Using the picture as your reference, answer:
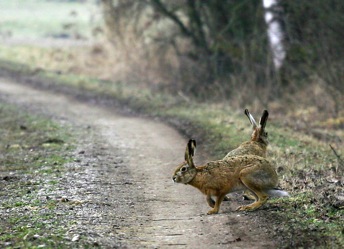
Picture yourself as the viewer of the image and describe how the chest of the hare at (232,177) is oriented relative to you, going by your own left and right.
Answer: facing to the left of the viewer

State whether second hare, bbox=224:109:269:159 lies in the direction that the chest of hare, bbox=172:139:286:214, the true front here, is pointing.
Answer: no
